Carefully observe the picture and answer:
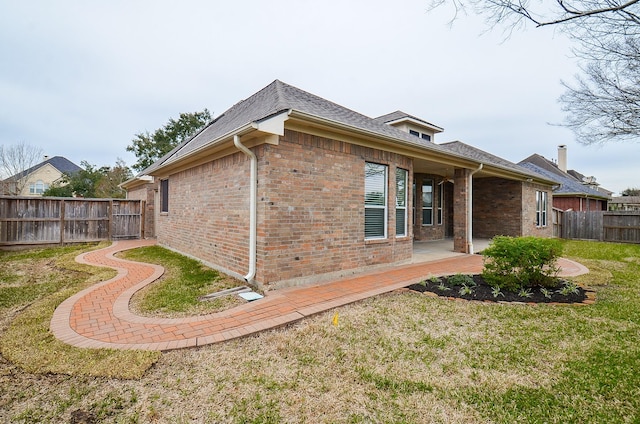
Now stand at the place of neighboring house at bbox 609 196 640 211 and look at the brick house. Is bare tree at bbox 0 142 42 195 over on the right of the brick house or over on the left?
right

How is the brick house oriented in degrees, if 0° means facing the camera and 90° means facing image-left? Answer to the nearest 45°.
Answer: approximately 135°

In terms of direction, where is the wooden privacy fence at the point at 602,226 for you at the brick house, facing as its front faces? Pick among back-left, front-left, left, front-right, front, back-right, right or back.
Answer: right

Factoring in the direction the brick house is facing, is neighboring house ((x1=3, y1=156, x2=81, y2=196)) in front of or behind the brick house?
in front

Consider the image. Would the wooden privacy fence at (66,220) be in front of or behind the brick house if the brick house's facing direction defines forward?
in front

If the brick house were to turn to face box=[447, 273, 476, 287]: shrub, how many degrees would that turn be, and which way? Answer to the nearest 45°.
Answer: approximately 135° to its right

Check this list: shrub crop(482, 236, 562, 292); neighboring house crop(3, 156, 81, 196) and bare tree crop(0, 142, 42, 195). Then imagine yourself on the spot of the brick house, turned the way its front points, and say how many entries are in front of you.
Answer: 2

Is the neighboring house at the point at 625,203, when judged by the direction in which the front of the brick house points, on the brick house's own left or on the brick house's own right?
on the brick house's own right
